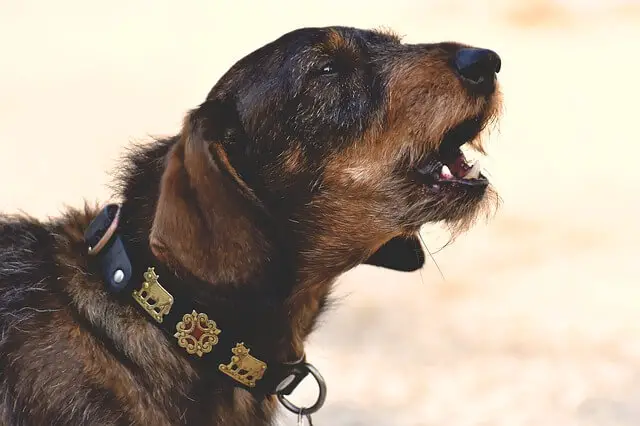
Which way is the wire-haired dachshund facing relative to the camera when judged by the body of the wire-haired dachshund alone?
to the viewer's right
